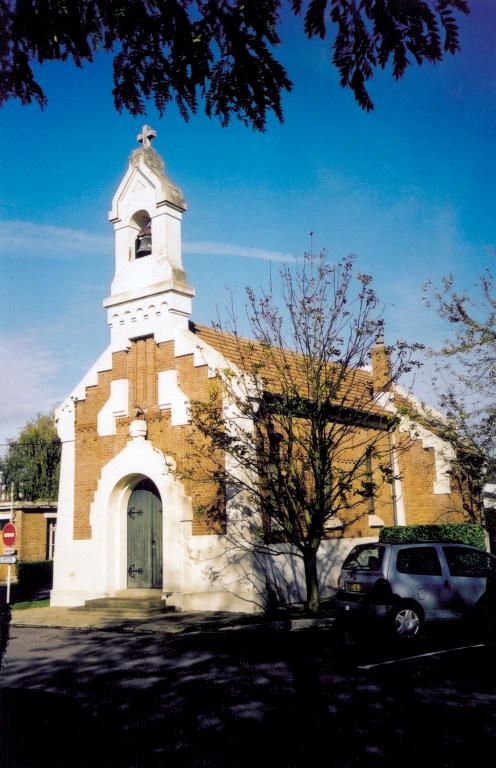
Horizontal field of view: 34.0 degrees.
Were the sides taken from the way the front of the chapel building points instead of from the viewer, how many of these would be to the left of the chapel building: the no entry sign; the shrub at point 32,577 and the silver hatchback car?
1

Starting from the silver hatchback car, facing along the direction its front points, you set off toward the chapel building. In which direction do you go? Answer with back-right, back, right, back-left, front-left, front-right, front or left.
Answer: left

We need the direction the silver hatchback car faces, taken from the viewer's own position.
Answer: facing away from the viewer and to the right of the viewer

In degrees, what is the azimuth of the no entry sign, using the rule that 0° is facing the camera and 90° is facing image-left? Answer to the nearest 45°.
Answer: approximately 315°

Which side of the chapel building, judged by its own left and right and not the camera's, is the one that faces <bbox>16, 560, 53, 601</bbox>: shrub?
right

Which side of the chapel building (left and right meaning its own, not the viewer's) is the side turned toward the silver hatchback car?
left

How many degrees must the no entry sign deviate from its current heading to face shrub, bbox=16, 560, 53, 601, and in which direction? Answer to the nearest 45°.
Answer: approximately 135° to its left
